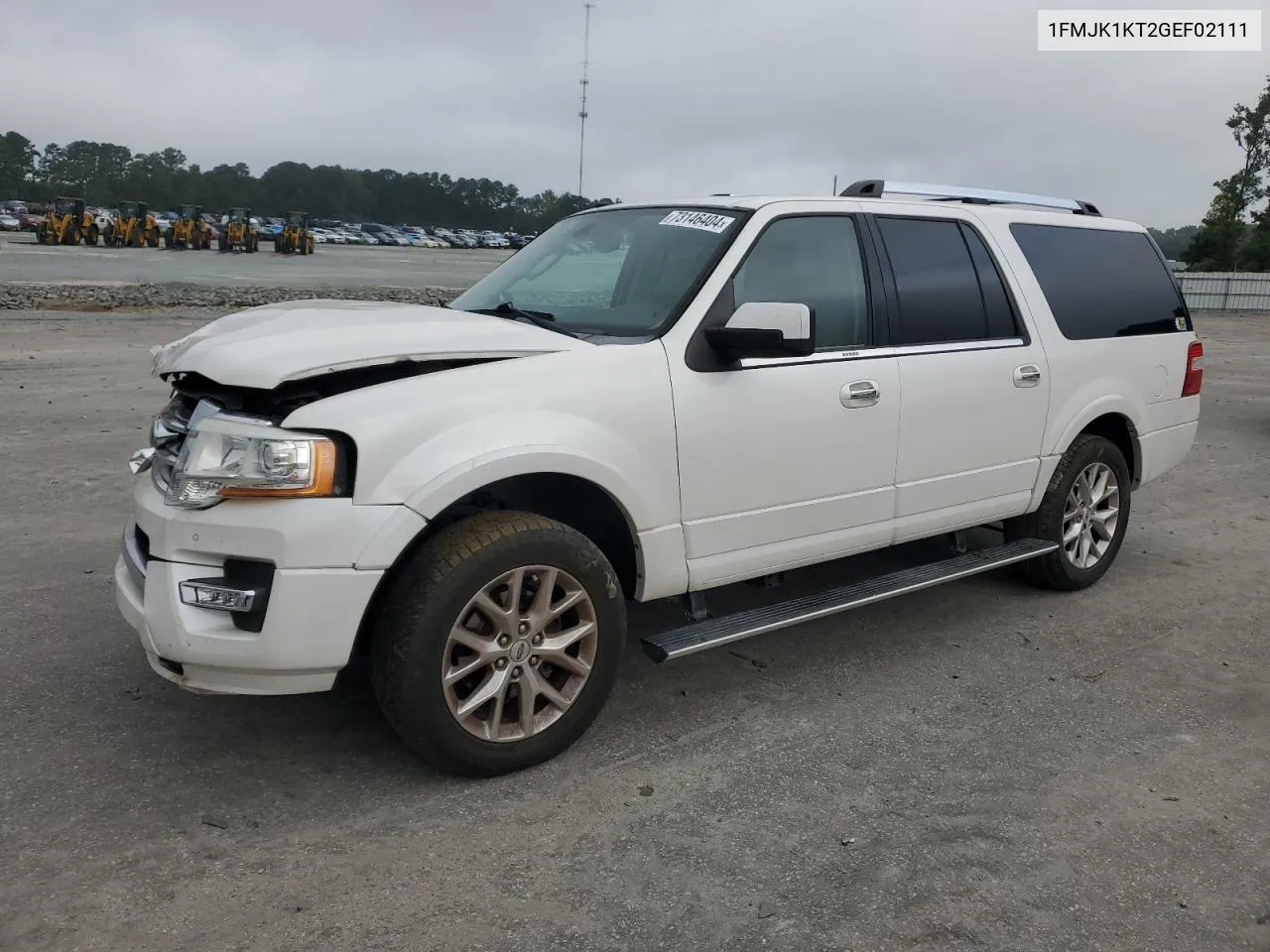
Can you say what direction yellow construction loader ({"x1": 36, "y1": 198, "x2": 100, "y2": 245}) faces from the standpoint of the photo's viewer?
facing the viewer and to the left of the viewer

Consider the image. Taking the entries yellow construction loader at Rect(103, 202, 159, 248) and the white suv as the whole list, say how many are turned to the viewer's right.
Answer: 0

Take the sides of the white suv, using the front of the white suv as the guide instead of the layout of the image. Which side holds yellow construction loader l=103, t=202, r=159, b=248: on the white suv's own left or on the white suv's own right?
on the white suv's own right

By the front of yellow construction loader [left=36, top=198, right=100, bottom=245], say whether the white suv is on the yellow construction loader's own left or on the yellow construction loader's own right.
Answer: on the yellow construction loader's own left

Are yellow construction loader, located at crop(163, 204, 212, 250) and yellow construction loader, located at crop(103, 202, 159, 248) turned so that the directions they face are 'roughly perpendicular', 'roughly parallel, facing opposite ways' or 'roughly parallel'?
roughly parallel

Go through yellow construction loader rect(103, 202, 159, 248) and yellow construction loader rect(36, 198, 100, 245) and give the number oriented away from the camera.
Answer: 0

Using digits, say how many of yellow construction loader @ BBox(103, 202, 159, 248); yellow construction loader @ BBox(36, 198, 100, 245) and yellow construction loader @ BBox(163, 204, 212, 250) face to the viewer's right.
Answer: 0

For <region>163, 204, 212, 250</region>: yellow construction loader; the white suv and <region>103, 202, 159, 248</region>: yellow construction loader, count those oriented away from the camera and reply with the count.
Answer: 0

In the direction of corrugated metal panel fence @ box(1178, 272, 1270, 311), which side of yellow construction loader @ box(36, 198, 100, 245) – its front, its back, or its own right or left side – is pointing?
left

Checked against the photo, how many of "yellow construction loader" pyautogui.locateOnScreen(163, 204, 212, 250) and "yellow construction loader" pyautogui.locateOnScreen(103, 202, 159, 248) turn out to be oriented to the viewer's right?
0

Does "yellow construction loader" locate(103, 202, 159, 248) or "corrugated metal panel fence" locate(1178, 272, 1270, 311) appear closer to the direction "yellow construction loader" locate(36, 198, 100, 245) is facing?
the corrugated metal panel fence

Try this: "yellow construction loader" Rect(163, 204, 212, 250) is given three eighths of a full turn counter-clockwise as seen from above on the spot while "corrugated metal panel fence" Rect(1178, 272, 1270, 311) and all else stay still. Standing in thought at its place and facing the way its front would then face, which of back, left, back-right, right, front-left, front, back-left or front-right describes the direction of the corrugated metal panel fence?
front-right

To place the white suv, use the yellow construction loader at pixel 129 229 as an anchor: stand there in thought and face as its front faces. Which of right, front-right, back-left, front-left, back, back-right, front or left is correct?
front-left

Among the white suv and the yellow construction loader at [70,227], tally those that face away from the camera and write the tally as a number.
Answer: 0

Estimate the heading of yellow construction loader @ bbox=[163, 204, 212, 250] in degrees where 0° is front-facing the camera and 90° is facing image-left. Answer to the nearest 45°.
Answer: approximately 45°

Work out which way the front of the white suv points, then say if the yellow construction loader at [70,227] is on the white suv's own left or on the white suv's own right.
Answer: on the white suv's own right
